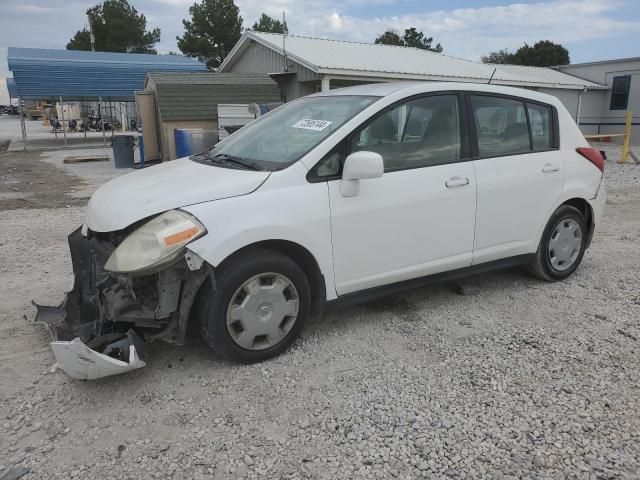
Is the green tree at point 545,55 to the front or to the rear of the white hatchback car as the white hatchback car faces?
to the rear

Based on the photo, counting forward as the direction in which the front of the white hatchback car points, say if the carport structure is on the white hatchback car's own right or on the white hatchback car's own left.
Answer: on the white hatchback car's own right

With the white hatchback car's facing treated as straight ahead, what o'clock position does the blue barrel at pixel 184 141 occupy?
The blue barrel is roughly at 4 o'clock from the white hatchback car.

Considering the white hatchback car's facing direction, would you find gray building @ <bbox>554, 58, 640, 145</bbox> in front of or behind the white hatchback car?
behind

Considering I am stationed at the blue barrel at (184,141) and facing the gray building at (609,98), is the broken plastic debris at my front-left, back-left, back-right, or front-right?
back-right

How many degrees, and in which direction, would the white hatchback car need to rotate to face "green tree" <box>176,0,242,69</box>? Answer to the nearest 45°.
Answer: approximately 135° to its right

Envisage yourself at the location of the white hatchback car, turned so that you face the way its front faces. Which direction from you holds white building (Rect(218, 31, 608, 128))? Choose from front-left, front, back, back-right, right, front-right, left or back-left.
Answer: back-right

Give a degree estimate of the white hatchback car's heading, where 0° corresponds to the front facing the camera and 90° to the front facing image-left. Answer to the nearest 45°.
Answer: approximately 45°

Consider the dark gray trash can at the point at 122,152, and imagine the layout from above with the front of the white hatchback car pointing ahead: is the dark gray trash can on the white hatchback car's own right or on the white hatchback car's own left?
on the white hatchback car's own right

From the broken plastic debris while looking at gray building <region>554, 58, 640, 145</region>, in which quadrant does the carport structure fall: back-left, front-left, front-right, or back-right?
front-left
